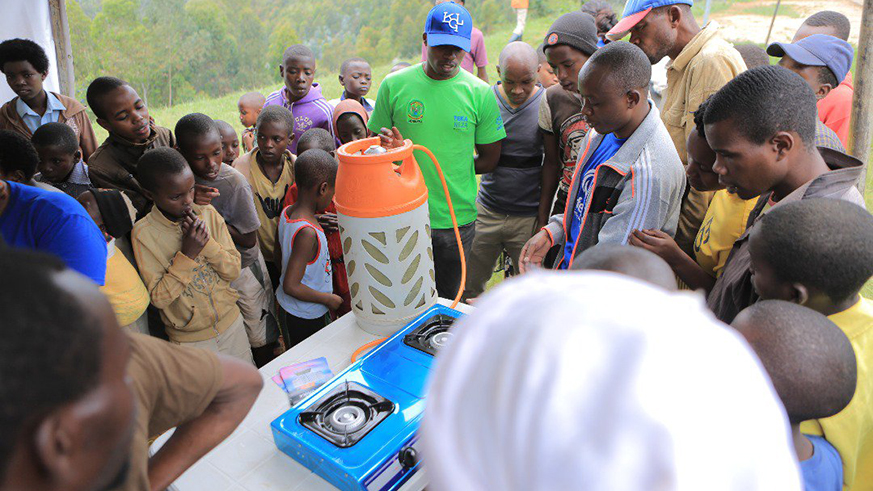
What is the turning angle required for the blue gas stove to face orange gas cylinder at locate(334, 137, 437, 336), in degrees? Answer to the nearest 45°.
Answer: approximately 135° to its left

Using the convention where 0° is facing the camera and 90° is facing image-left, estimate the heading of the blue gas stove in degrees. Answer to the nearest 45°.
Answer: approximately 315°

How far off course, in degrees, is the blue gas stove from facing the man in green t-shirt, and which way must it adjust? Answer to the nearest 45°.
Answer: approximately 135° to its left

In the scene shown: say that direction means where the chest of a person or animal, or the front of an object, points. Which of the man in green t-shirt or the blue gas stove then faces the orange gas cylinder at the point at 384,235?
the man in green t-shirt

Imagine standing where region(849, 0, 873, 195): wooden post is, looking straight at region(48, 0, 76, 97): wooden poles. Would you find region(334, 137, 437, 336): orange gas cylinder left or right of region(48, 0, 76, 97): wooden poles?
left

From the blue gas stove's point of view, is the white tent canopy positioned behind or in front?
behind

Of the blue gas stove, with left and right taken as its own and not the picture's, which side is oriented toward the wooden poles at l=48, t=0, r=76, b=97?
back

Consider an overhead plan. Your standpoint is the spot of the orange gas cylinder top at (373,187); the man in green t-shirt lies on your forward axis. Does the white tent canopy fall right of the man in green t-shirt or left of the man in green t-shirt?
left

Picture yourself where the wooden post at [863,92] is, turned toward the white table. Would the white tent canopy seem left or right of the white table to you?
right

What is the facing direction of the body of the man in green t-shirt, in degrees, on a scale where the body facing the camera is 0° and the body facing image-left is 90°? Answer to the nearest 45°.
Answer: approximately 0°

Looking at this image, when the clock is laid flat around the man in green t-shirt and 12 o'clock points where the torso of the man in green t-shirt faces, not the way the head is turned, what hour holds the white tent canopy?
The white tent canopy is roughly at 4 o'clock from the man in green t-shirt.
